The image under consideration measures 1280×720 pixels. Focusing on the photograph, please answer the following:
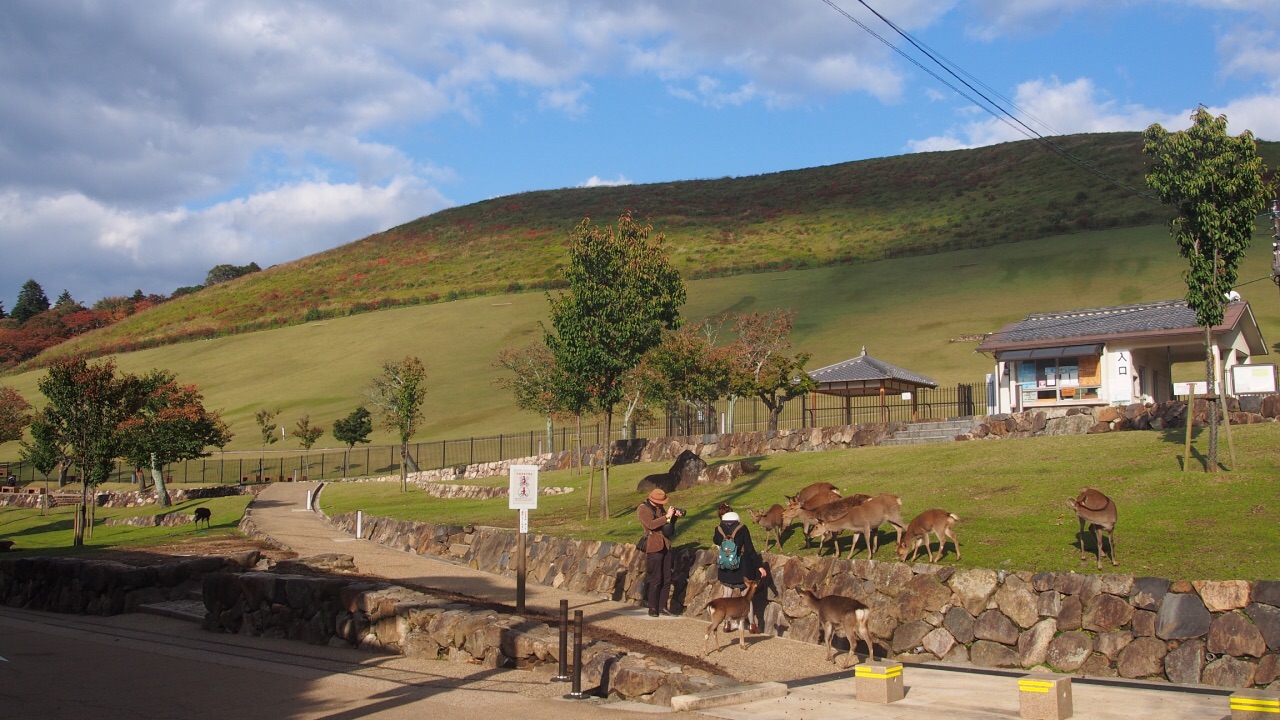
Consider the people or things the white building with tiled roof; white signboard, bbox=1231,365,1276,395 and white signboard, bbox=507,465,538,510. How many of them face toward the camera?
3

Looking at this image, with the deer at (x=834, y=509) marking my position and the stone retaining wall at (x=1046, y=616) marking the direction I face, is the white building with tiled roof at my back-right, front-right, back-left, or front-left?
back-left

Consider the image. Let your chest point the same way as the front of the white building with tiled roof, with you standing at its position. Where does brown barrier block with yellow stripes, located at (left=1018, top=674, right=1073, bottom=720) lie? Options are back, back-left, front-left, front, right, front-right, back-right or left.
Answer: front

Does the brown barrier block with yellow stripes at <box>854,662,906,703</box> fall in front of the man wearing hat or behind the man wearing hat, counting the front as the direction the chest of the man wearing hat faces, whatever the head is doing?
in front

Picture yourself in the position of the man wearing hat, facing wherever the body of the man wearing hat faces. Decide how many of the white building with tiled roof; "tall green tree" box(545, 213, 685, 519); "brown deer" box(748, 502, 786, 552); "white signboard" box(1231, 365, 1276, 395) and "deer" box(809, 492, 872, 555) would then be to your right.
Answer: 0

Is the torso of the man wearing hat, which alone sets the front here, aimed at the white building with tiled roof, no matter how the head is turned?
no

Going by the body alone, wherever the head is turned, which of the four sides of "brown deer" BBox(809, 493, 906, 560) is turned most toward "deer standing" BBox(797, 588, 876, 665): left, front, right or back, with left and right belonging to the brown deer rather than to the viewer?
left

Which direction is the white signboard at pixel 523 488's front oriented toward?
toward the camera

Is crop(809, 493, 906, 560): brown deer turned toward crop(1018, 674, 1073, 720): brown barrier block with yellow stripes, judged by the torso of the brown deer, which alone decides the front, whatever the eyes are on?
no

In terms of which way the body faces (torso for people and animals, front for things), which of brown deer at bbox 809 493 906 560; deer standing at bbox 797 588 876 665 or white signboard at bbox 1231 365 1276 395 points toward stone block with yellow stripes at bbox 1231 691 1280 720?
the white signboard

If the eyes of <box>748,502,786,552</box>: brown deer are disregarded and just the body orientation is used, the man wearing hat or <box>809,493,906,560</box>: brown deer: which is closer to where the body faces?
the man wearing hat

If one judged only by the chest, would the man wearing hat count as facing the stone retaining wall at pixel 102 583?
no

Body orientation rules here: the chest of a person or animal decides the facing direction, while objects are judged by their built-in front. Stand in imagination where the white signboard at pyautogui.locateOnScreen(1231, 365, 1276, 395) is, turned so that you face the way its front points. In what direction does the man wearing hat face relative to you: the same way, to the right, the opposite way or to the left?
to the left

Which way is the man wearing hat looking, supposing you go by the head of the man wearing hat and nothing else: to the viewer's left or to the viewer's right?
to the viewer's right

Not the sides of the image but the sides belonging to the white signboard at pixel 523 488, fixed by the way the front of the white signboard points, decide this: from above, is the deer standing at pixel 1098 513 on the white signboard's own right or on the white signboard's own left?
on the white signboard's own left

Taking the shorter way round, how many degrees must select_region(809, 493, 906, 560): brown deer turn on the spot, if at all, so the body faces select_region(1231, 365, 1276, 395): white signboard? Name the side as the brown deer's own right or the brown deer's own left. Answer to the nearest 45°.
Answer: approximately 135° to the brown deer's own right

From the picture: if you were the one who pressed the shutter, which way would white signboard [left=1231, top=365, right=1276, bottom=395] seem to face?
facing the viewer

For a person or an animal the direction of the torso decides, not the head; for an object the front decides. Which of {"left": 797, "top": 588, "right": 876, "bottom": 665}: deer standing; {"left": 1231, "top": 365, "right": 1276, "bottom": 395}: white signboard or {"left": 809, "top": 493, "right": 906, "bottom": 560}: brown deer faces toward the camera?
the white signboard

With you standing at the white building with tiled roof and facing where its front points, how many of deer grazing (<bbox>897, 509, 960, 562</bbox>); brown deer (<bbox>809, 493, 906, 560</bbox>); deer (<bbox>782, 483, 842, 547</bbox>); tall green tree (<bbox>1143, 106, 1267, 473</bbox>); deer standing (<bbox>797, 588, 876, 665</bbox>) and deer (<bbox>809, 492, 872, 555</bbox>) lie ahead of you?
6

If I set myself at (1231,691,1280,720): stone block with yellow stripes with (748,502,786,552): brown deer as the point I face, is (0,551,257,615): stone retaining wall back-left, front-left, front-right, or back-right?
front-left
